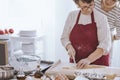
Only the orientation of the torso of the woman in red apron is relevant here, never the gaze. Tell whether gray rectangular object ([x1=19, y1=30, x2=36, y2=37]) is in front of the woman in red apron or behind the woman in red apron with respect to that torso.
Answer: behind

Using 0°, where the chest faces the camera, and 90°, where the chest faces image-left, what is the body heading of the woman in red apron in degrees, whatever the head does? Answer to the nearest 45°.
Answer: approximately 0°

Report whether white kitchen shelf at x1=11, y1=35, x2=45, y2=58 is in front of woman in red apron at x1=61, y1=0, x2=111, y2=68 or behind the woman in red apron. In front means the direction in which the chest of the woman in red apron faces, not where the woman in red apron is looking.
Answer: behind
